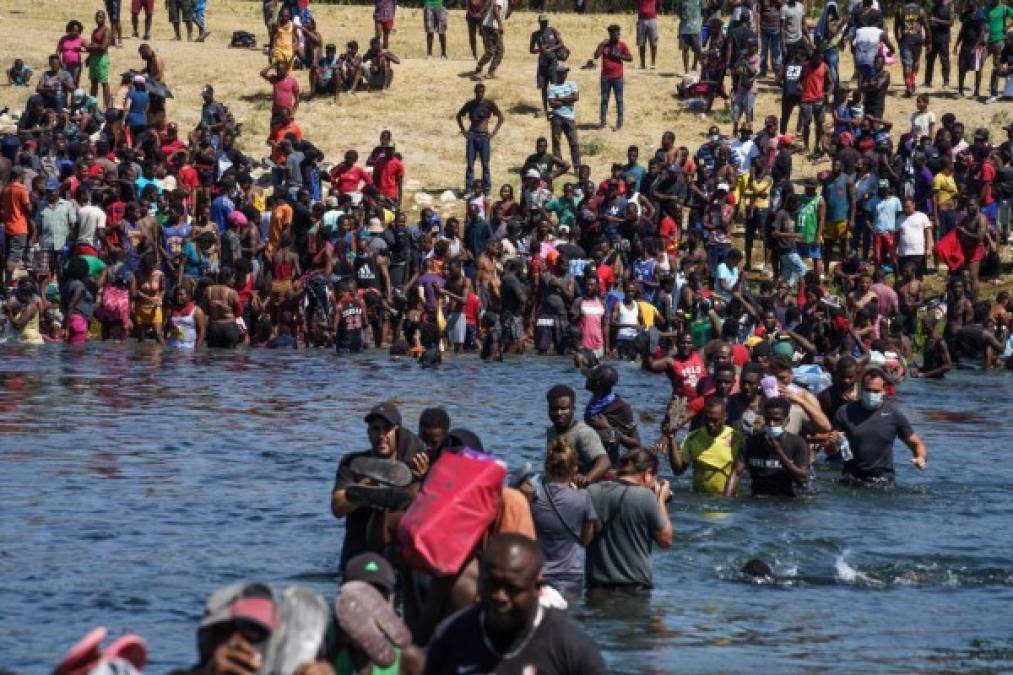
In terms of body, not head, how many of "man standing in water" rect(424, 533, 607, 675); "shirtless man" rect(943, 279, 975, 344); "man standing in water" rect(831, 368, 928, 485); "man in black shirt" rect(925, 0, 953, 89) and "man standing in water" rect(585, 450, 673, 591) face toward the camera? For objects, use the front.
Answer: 4

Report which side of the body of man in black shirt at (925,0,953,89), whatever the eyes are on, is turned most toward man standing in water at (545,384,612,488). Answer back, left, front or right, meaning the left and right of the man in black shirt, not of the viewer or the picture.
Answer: front

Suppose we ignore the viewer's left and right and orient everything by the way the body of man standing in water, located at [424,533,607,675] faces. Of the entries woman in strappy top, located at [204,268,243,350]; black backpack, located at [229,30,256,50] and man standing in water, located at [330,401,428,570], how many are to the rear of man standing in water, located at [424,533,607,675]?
3

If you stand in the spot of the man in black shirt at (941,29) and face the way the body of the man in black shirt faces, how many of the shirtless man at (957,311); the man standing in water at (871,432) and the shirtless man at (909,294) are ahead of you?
3

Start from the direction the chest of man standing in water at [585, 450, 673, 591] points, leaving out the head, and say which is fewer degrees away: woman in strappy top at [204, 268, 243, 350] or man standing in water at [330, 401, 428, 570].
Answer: the woman in strappy top

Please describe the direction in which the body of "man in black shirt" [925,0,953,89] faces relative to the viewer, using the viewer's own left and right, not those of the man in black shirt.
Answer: facing the viewer

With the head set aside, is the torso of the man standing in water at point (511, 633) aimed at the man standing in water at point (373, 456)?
no

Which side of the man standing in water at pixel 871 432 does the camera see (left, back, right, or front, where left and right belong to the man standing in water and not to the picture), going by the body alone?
front

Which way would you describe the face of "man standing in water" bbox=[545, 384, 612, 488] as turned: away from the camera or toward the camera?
toward the camera

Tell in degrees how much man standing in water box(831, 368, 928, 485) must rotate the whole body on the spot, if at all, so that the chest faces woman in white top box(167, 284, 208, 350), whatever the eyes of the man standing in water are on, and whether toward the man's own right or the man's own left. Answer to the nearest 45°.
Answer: approximately 135° to the man's own right

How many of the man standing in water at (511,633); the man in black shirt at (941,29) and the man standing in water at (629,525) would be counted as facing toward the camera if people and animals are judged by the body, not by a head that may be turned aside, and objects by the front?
2

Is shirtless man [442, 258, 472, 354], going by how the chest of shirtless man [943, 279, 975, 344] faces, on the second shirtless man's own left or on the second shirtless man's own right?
on the second shirtless man's own right

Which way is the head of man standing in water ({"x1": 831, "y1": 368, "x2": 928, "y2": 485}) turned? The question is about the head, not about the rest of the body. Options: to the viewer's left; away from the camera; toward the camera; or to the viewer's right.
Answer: toward the camera

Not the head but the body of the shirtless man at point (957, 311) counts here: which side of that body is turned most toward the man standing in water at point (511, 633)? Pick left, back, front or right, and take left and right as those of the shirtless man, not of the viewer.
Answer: front

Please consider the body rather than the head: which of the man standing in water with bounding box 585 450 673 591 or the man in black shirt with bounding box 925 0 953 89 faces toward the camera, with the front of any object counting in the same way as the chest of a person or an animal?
the man in black shirt

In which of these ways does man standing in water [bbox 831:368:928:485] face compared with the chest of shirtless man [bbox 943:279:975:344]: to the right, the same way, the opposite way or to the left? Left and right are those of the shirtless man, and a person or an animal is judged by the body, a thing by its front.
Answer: the same way

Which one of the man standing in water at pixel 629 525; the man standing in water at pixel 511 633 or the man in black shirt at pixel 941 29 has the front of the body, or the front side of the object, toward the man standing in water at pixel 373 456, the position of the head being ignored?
the man in black shirt

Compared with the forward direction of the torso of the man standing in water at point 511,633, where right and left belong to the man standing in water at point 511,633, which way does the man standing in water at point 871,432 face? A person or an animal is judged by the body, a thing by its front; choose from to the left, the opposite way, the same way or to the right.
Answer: the same way

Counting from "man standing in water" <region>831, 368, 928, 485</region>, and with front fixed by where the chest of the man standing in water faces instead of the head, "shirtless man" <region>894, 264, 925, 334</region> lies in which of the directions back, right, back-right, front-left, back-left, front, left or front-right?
back

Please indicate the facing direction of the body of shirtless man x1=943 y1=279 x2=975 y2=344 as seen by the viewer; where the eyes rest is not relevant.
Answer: toward the camera
